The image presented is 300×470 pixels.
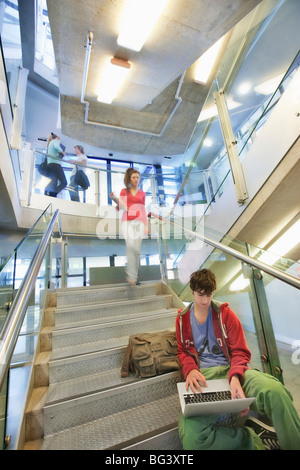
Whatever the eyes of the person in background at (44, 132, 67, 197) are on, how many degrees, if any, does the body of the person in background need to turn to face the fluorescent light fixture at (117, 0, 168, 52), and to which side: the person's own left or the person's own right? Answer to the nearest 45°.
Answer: approximately 90° to the person's own right

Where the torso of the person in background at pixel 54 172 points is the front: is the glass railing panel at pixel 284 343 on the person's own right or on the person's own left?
on the person's own right

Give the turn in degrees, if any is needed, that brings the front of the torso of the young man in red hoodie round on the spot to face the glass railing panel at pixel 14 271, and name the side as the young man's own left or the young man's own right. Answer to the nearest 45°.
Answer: approximately 90° to the young man's own right

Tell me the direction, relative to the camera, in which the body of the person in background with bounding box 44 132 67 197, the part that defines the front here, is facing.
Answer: to the viewer's right
